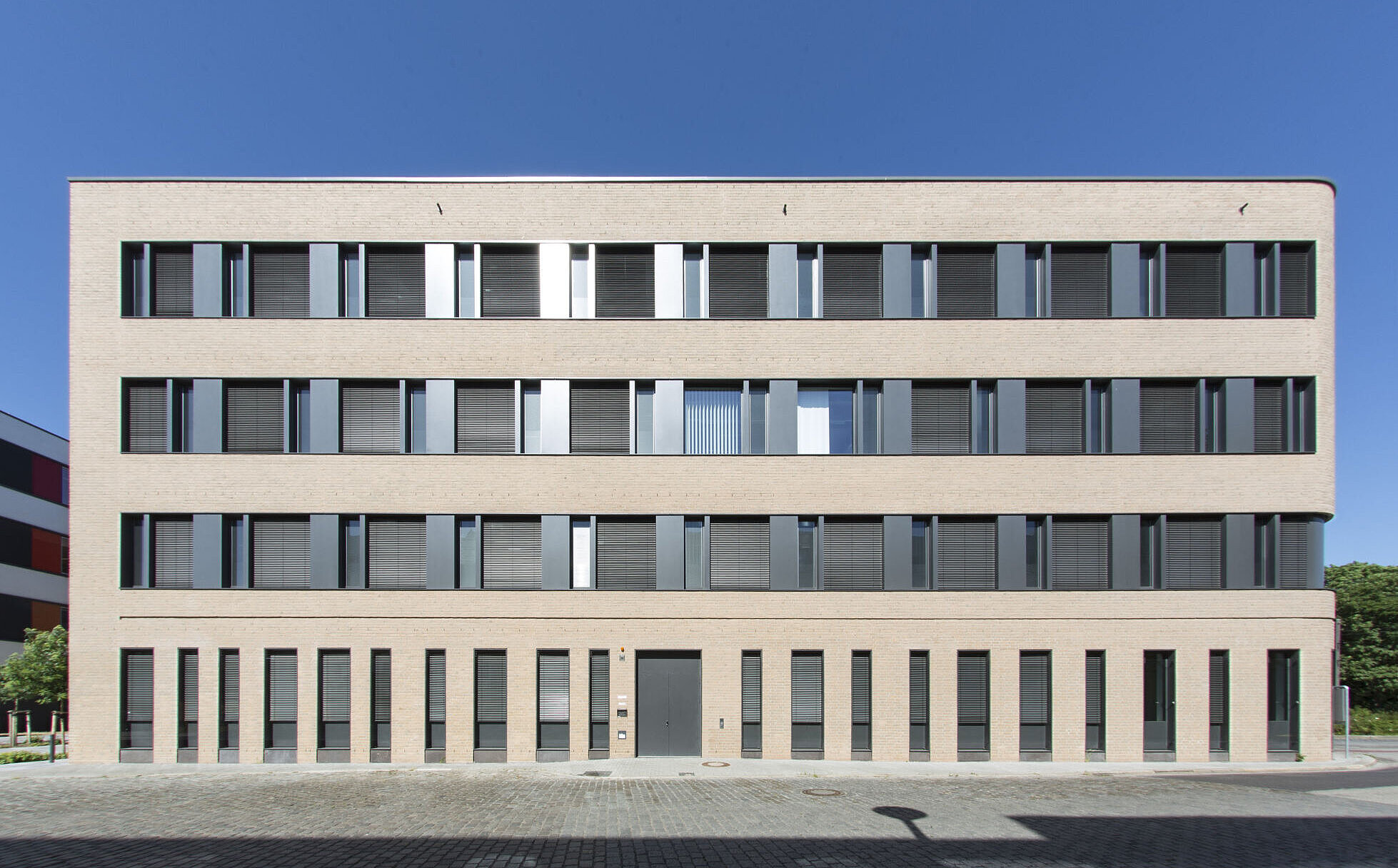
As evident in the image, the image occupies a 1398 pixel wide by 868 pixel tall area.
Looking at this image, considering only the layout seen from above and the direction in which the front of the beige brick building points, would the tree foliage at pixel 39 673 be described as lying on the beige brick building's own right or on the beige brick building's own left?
on the beige brick building's own right

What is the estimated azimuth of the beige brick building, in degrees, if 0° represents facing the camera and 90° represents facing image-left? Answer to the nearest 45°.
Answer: approximately 0°
